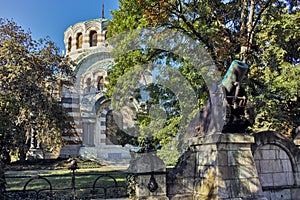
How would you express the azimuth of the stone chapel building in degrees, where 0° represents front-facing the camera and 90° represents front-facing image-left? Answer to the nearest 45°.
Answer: approximately 315°

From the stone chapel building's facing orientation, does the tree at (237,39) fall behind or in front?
in front

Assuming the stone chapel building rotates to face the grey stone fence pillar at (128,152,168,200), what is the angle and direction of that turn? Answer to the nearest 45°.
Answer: approximately 45° to its right

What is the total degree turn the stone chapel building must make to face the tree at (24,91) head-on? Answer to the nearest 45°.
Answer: approximately 45° to its right
